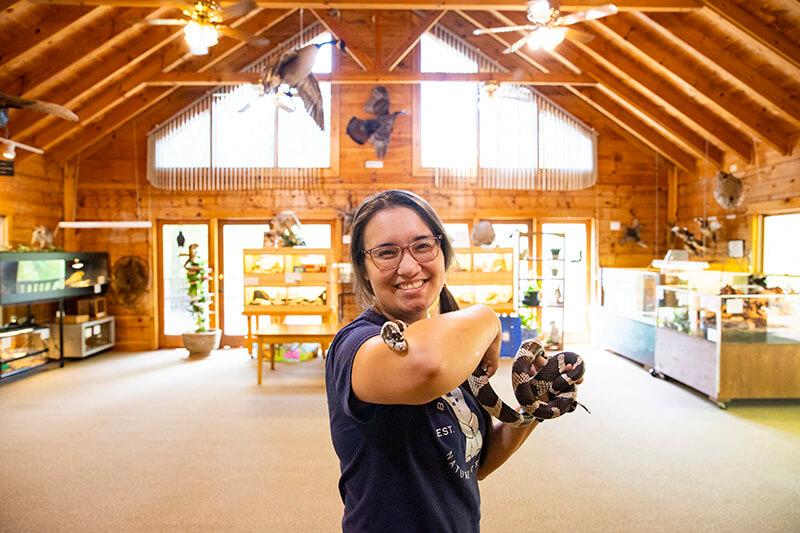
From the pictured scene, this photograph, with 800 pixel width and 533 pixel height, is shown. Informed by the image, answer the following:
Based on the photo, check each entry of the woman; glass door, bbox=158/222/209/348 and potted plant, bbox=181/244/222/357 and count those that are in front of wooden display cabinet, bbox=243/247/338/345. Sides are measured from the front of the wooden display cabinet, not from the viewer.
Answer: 1

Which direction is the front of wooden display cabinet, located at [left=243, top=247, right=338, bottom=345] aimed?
toward the camera

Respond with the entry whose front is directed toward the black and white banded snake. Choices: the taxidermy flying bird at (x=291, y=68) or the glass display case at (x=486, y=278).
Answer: the glass display case

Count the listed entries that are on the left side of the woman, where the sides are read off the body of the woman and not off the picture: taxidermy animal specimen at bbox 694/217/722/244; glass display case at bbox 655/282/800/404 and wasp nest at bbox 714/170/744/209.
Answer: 3

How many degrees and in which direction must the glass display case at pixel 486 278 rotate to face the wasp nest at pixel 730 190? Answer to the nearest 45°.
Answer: approximately 90° to its left

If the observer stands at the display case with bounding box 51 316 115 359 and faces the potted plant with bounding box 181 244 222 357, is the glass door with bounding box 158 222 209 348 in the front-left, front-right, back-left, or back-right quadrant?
front-left

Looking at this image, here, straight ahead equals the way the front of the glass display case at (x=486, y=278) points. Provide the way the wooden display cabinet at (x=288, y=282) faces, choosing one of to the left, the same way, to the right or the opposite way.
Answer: the same way

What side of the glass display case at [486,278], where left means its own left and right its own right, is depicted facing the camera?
front

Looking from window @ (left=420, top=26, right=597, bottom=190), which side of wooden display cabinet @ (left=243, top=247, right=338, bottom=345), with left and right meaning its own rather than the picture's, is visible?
left

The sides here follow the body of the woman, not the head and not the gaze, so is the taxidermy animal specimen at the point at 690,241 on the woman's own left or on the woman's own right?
on the woman's own left

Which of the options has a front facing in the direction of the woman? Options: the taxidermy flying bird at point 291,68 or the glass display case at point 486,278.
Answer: the glass display case

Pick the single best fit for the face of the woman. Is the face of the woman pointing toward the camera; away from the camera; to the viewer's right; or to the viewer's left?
toward the camera

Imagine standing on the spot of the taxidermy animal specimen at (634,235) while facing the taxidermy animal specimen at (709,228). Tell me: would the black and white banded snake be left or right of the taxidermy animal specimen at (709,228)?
right

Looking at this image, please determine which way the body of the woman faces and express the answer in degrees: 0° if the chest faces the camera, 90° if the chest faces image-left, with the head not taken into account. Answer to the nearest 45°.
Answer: approximately 315°

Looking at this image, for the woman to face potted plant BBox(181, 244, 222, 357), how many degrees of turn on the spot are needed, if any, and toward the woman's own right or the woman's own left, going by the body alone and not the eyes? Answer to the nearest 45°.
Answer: approximately 180°

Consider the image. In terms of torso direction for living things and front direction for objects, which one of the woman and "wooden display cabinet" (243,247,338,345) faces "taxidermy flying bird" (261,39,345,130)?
the wooden display cabinet

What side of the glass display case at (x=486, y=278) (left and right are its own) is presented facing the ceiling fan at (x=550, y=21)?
front
